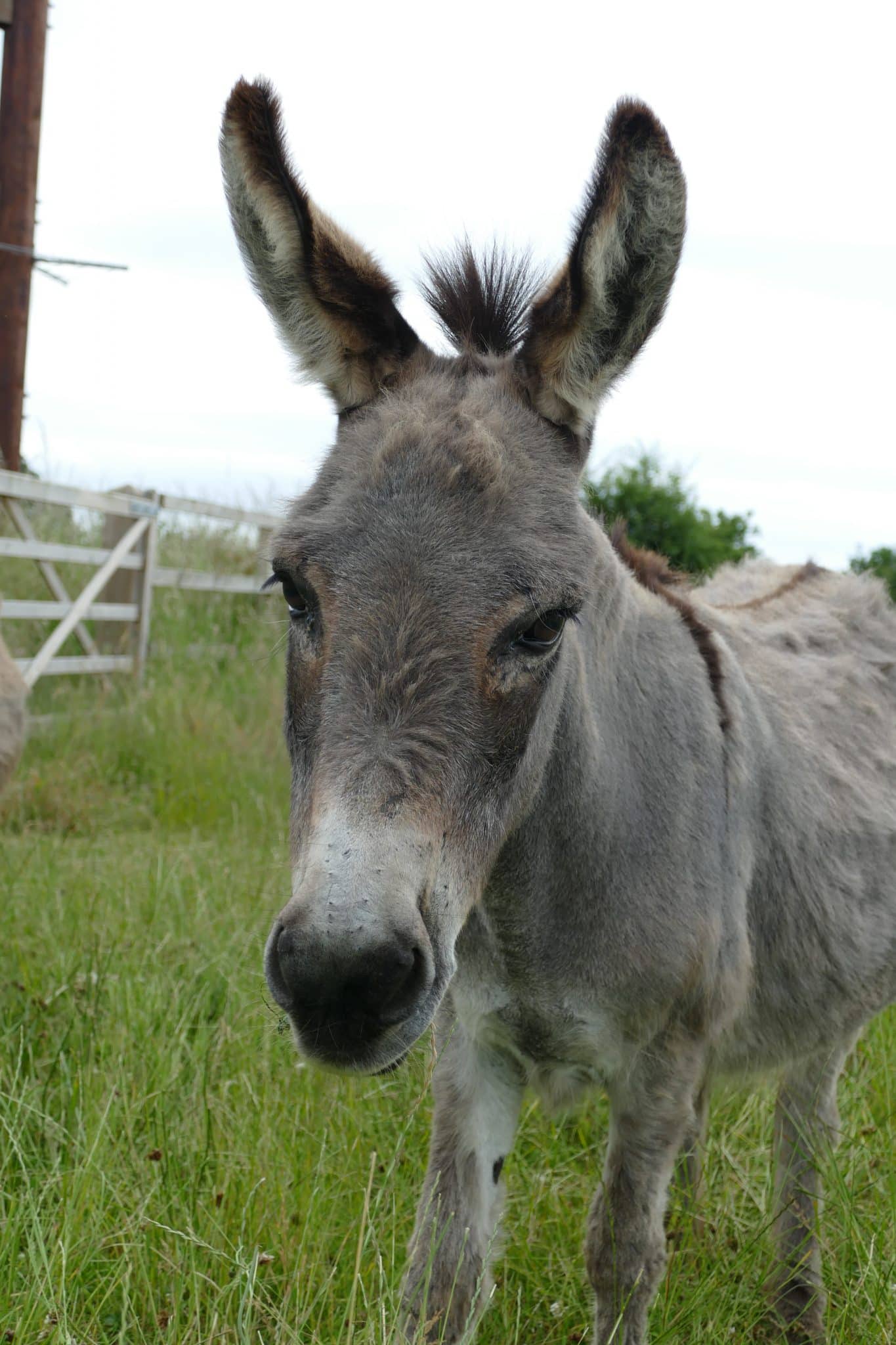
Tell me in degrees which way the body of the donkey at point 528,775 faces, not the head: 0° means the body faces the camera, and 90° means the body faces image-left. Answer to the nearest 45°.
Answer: approximately 45°

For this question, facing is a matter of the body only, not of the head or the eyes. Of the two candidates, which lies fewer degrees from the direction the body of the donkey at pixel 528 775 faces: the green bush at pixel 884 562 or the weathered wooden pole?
the weathered wooden pole

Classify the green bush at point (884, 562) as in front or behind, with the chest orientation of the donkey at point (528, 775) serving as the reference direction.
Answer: behind

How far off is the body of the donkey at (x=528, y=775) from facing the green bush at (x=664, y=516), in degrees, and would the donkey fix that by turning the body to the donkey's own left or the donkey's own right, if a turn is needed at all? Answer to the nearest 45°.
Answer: approximately 135° to the donkey's own right

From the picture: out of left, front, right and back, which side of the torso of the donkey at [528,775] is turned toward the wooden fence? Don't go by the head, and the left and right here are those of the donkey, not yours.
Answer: right

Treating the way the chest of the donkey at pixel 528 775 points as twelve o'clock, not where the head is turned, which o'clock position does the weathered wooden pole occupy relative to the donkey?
The weathered wooden pole is roughly at 3 o'clock from the donkey.
